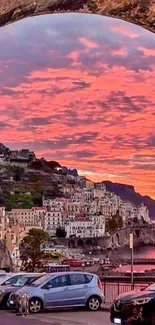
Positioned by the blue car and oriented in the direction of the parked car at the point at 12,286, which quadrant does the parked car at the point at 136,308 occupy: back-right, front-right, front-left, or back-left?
back-left

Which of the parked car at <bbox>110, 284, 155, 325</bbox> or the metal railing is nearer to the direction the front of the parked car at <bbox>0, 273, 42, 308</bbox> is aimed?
the parked car

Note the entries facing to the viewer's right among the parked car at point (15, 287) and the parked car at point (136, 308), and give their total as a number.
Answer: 0

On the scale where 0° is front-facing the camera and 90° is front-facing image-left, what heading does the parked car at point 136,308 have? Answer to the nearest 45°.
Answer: approximately 45°

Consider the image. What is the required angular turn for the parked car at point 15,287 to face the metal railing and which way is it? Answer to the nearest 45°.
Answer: approximately 180°

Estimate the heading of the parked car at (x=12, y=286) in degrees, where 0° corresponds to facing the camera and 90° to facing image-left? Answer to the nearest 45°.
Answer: approximately 45°

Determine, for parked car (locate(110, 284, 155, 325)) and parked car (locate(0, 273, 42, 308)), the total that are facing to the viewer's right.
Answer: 0
